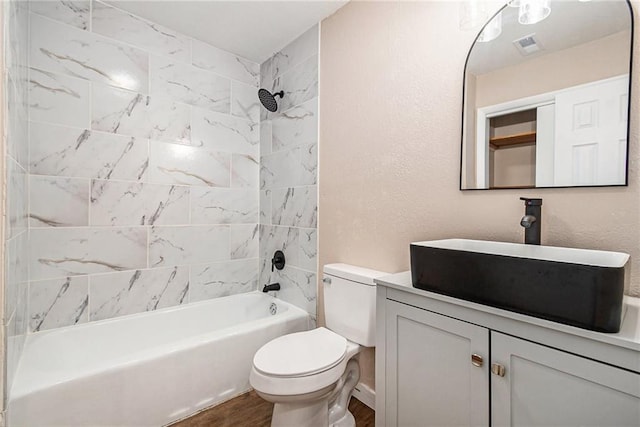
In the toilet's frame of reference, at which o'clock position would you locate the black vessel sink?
The black vessel sink is roughly at 9 o'clock from the toilet.

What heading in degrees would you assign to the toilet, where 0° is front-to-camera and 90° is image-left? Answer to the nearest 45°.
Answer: approximately 45°

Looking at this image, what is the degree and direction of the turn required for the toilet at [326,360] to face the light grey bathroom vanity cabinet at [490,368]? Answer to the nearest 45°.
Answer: approximately 90° to its left

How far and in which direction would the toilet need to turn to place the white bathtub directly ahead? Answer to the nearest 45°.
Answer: approximately 45° to its right
